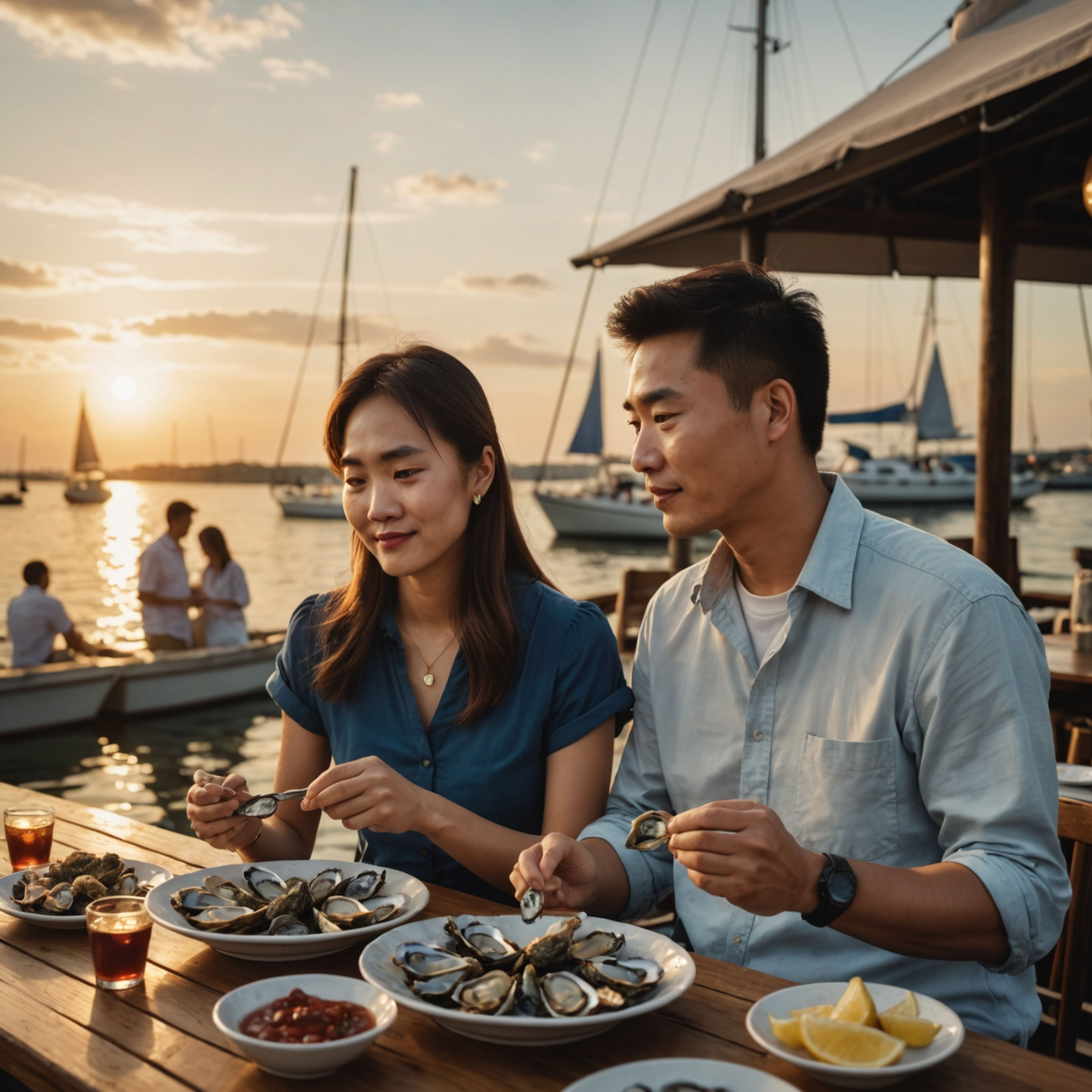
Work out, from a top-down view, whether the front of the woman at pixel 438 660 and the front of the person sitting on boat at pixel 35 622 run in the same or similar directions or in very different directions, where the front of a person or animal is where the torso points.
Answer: very different directions

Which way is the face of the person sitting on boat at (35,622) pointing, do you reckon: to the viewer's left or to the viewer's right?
to the viewer's right

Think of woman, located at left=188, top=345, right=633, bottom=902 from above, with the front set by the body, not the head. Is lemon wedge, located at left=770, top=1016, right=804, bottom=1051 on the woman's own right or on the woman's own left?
on the woman's own left

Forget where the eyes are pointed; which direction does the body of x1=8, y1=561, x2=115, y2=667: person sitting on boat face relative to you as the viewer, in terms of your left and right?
facing away from the viewer and to the right of the viewer

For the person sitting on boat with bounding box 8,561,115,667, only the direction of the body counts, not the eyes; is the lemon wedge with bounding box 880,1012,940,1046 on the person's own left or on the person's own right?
on the person's own right

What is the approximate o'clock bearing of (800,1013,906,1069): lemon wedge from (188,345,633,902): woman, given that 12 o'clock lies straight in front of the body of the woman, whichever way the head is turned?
The lemon wedge is roughly at 10 o'clock from the woman.

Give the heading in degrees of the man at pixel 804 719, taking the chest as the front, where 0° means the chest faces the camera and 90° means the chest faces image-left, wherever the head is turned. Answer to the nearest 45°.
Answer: approximately 45°

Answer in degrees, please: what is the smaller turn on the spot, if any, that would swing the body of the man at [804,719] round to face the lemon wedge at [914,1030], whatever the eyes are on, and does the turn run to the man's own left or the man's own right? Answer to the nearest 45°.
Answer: approximately 45° to the man's own left

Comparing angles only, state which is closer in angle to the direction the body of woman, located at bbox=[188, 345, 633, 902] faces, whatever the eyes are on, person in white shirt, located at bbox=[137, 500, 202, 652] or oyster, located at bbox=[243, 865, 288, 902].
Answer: the oyster

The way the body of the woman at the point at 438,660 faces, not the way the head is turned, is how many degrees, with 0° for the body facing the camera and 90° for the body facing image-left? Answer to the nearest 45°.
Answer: approximately 45°

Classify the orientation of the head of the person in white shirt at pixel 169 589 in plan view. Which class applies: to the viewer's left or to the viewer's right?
to the viewer's right

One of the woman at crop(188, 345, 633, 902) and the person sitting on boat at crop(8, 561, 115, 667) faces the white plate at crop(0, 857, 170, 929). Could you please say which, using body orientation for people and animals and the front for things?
the woman
